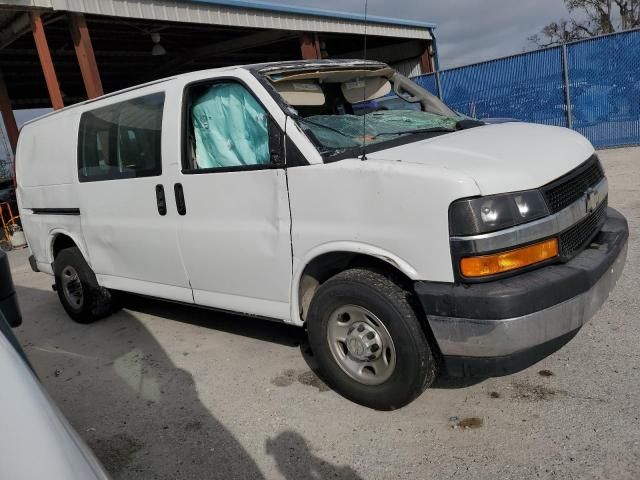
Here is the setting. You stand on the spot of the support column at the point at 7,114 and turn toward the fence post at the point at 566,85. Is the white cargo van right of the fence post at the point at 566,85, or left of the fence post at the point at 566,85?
right

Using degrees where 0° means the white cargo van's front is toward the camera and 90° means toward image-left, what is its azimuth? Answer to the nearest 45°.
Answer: approximately 315°

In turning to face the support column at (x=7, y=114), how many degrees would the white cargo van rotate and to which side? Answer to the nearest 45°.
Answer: approximately 180°

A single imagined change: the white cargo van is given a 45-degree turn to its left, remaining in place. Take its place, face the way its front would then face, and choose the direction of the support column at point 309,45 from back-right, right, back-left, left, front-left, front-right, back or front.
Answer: left

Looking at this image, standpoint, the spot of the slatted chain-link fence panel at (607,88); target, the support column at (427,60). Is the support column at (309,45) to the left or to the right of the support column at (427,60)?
left

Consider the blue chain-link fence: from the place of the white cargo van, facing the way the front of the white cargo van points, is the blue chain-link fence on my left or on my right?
on my left

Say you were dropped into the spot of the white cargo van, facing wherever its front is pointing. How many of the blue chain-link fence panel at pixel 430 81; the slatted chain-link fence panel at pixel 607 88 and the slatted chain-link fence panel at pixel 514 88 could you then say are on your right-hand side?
0

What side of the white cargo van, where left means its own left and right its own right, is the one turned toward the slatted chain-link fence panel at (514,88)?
left

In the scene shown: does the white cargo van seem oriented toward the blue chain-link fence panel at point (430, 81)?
no

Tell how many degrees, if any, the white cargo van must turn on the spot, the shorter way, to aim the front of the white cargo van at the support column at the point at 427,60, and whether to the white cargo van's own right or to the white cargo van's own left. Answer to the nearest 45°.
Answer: approximately 135° to the white cargo van's own left

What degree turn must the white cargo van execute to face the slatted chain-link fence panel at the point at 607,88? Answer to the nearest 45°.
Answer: approximately 90° to its left
